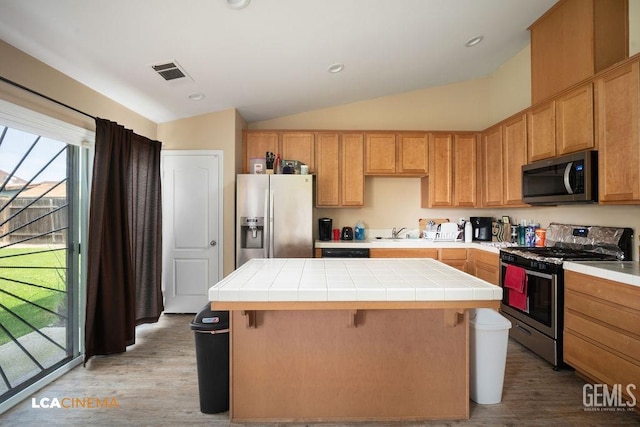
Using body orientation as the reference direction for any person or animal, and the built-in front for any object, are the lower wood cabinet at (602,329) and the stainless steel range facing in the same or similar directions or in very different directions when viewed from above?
same or similar directions

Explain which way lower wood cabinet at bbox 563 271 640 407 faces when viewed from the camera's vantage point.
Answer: facing the viewer and to the left of the viewer

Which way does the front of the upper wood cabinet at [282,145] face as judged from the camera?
facing the viewer

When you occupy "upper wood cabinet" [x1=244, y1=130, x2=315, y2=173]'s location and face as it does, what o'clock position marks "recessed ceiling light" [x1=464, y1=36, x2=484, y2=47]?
The recessed ceiling light is roughly at 10 o'clock from the upper wood cabinet.

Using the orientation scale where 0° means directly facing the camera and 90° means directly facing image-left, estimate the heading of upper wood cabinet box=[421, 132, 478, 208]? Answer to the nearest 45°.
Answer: approximately 0°

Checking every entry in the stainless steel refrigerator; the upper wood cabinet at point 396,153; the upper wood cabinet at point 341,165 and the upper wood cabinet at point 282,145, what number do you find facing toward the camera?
4

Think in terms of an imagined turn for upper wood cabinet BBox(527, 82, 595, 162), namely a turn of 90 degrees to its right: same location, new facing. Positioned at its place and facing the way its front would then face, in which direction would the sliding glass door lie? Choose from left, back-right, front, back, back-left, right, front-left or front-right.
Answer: left

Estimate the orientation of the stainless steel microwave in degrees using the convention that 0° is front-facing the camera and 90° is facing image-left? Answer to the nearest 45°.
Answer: approximately 45°

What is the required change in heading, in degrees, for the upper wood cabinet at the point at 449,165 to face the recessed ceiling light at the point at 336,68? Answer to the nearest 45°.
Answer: approximately 45° to its right

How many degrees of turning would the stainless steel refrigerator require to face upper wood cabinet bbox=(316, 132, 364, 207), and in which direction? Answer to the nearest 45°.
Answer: approximately 90° to its left

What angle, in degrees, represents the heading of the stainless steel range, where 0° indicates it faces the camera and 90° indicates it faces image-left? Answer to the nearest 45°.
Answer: approximately 45°

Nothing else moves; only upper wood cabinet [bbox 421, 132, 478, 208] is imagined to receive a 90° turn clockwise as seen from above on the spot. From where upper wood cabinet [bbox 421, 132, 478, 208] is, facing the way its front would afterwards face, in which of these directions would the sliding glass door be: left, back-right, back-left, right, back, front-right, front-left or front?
front-left

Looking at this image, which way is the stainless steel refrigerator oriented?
toward the camera

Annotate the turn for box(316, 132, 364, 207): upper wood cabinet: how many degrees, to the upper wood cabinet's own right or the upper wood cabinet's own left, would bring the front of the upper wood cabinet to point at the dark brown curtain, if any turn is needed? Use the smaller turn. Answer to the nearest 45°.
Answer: approximately 45° to the upper wood cabinet's own right
